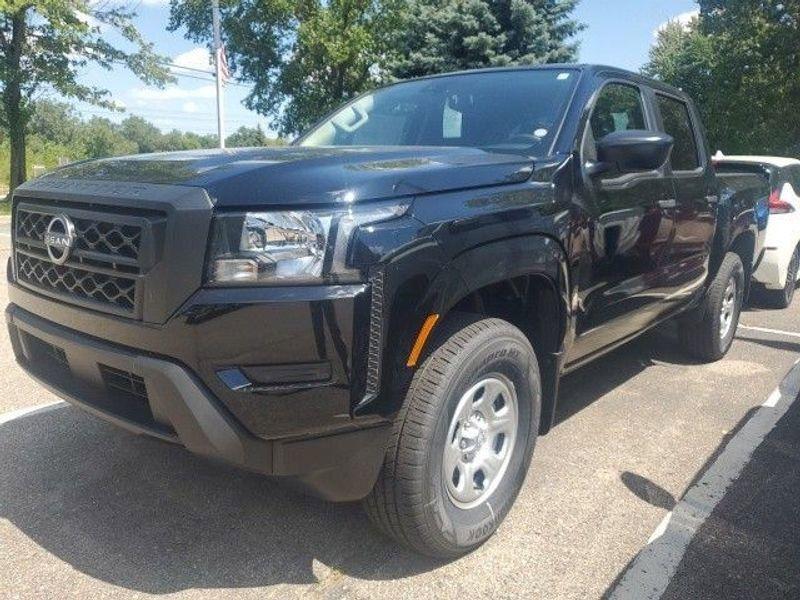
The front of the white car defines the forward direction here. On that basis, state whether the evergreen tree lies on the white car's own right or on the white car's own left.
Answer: on the white car's own left

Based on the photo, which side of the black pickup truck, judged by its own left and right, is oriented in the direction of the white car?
back

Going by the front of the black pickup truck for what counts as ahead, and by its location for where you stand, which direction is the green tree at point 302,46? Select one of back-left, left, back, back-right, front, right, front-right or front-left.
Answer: back-right

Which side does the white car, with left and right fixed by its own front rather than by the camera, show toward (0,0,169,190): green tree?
left

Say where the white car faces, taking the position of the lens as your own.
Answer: facing away from the viewer and to the right of the viewer

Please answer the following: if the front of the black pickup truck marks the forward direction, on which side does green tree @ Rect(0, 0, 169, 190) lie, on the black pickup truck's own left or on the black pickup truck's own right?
on the black pickup truck's own right

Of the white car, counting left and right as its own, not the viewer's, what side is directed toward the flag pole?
left

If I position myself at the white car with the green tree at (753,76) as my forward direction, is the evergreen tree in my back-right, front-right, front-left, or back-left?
front-left

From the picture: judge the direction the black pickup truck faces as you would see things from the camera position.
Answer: facing the viewer and to the left of the viewer

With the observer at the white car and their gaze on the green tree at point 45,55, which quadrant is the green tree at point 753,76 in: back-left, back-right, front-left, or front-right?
front-right
